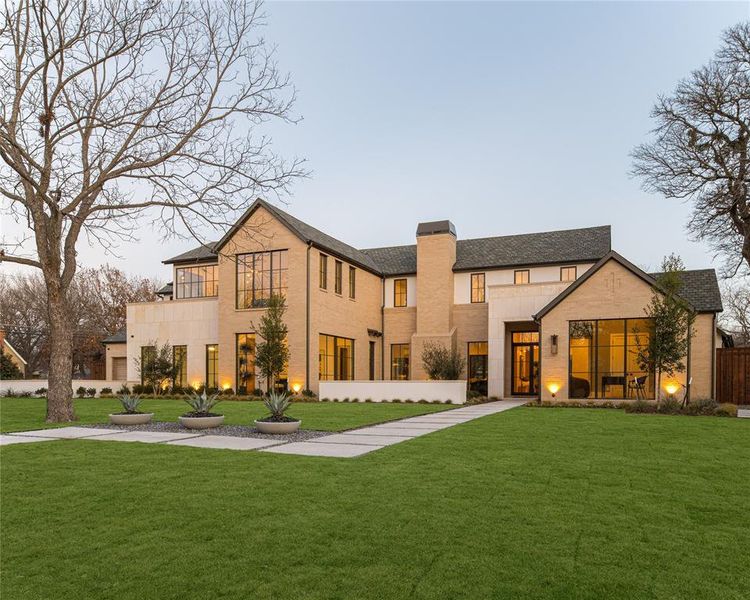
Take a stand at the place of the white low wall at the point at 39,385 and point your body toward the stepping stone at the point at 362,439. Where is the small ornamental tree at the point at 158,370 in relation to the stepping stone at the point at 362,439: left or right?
left

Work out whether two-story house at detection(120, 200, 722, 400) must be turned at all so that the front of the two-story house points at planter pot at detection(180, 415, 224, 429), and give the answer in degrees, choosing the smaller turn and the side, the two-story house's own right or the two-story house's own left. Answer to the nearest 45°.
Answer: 0° — it already faces it

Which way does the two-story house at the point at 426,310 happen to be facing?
toward the camera

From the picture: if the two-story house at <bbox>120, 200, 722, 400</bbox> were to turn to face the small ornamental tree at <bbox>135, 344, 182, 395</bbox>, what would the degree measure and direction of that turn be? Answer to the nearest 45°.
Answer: approximately 90° to its right

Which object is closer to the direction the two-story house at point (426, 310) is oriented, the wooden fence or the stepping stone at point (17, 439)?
the stepping stone

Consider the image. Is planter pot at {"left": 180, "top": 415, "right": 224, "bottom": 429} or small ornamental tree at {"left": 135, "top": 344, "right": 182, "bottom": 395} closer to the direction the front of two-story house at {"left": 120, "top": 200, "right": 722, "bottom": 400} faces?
the planter pot

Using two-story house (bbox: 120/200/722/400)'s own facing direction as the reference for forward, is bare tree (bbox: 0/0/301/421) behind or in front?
in front

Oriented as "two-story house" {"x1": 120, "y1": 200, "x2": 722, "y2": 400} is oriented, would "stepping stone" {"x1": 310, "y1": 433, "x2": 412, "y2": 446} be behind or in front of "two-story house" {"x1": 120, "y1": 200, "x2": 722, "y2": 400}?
in front

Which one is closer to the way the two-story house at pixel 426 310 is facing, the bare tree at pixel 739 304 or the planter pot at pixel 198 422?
the planter pot

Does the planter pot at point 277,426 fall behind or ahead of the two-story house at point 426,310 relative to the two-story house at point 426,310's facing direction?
ahead
